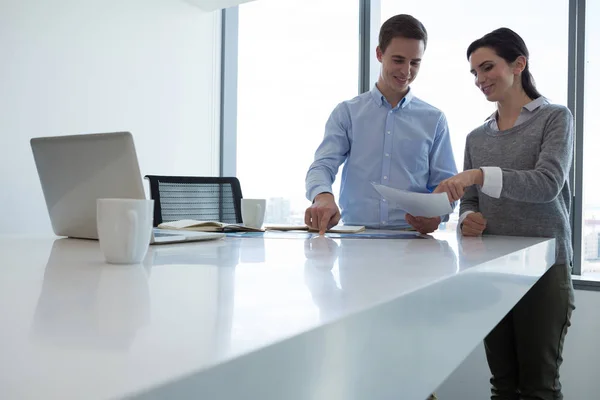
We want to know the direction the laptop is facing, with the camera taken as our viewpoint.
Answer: facing away from the viewer and to the right of the viewer

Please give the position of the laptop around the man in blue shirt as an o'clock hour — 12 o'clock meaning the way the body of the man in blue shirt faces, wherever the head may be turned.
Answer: The laptop is roughly at 1 o'clock from the man in blue shirt.

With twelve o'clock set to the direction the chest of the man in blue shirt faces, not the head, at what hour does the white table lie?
The white table is roughly at 12 o'clock from the man in blue shirt.

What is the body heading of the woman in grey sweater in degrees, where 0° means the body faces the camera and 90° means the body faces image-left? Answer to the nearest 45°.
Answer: approximately 45°

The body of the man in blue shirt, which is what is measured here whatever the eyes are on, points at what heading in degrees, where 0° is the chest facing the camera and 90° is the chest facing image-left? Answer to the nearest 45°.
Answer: approximately 0°

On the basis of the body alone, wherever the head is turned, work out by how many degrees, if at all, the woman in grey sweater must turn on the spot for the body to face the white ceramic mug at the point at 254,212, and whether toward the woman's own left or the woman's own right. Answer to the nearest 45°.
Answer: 0° — they already face it

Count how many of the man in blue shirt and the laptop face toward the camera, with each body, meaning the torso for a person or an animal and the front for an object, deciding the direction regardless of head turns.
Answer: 1

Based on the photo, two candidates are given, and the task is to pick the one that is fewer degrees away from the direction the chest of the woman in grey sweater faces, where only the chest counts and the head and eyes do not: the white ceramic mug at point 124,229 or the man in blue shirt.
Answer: the white ceramic mug
